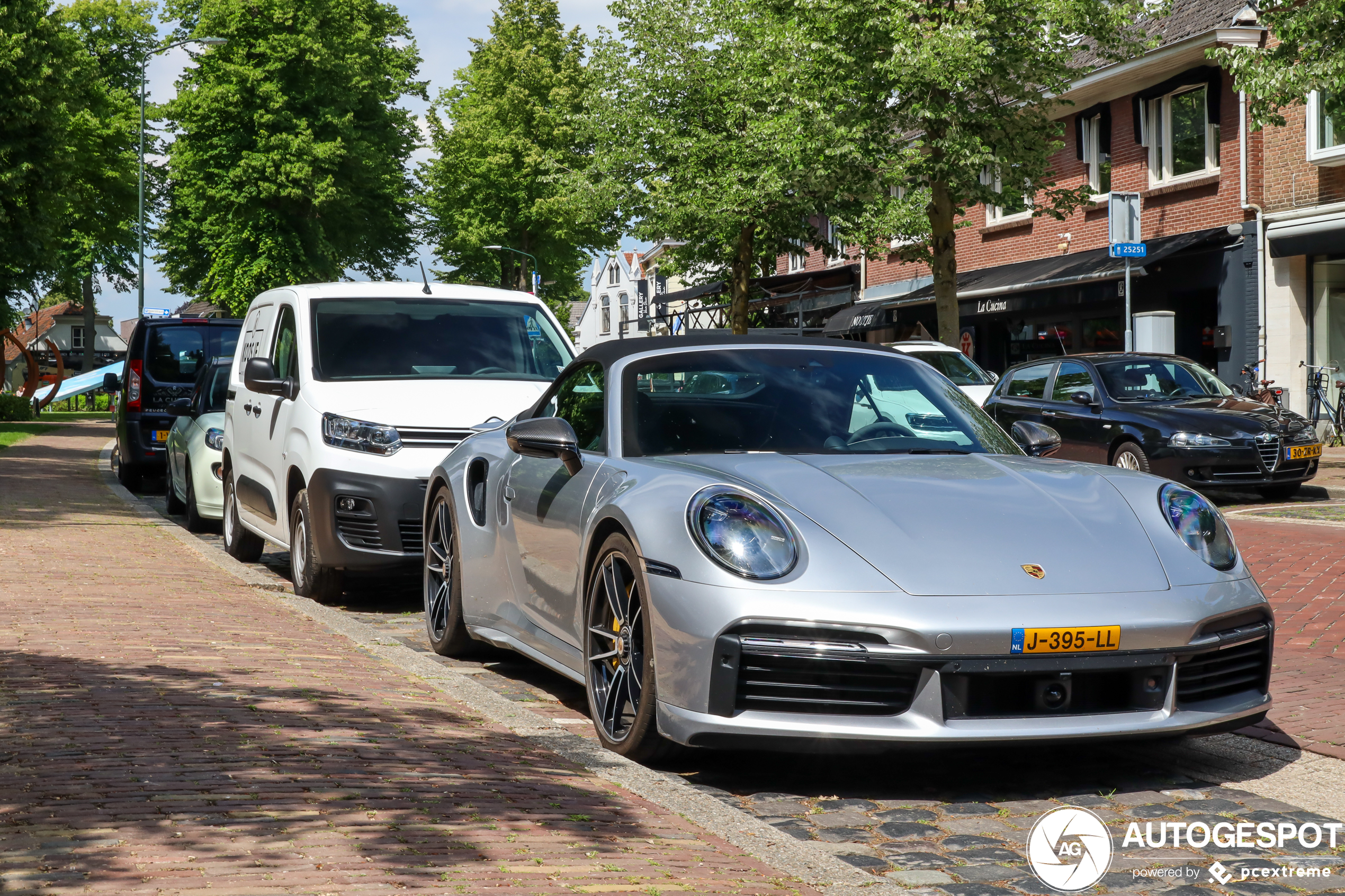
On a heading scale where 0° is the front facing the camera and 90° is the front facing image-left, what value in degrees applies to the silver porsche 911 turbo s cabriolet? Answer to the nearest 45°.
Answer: approximately 315°

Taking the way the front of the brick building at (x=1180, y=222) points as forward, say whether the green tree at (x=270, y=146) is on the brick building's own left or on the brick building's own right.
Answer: on the brick building's own right

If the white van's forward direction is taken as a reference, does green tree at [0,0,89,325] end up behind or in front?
behind

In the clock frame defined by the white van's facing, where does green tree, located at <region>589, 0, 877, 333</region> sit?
The green tree is roughly at 8 o'clock from the white van.

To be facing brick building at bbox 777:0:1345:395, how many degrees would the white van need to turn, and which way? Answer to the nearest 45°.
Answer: approximately 90° to its left

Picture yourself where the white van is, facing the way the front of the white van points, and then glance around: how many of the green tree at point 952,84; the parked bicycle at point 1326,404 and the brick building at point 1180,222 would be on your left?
3

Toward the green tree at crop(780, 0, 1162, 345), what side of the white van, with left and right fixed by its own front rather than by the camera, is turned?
left

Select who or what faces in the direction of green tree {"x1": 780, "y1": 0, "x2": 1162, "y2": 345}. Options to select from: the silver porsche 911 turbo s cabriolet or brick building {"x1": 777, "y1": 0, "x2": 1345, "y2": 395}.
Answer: the brick building

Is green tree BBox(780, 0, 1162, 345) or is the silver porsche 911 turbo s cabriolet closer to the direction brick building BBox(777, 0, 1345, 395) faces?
the green tree

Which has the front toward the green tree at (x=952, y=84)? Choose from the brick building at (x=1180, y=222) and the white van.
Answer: the brick building

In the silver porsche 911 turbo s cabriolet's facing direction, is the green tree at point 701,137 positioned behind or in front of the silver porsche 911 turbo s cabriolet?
behind

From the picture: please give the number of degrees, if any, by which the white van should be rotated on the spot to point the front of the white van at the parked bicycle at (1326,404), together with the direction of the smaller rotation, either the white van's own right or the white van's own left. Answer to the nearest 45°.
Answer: approximately 90° to the white van's own left

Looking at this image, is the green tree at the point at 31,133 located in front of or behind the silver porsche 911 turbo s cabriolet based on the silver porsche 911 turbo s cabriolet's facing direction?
behind
